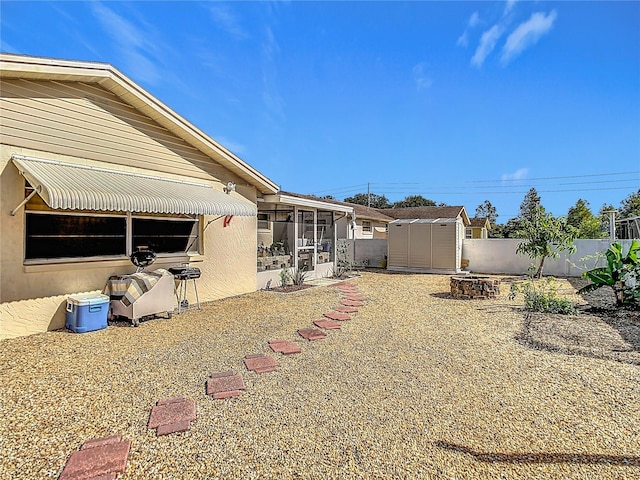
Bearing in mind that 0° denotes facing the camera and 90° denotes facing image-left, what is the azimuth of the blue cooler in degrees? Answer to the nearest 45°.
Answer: approximately 315°

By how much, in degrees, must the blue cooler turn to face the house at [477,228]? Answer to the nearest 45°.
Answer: approximately 45° to its left

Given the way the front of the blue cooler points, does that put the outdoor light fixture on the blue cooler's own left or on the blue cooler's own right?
on the blue cooler's own left

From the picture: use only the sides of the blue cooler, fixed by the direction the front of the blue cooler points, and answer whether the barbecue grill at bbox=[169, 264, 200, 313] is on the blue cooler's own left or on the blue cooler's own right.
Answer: on the blue cooler's own left

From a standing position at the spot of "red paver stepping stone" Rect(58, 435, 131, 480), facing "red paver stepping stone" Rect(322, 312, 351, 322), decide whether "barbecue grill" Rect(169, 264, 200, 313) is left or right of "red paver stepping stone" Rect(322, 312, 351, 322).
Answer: left

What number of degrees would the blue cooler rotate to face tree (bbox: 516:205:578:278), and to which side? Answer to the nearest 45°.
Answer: approximately 45° to its left

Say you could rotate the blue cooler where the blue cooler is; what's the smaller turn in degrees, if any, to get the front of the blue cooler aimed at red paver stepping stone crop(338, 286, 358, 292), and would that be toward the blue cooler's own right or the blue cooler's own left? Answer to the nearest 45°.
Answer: approximately 45° to the blue cooler's own left
